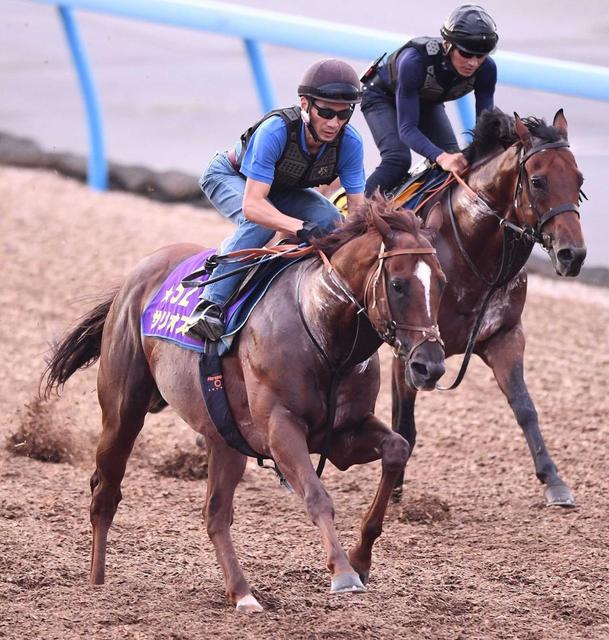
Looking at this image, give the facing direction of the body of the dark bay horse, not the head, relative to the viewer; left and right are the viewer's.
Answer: facing the viewer and to the right of the viewer

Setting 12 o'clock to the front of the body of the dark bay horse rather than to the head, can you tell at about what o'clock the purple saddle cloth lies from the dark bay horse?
The purple saddle cloth is roughly at 3 o'clock from the dark bay horse.

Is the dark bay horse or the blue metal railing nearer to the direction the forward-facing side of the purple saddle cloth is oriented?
the dark bay horse

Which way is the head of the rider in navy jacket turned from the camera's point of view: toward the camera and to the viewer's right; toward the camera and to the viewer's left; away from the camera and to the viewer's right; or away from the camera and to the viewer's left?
toward the camera and to the viewer's right

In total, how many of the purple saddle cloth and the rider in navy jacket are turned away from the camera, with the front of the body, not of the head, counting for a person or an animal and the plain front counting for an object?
0

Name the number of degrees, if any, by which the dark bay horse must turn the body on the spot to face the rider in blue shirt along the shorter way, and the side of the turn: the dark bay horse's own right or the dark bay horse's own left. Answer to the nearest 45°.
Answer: approximately 90° to the dark bay horse's own right

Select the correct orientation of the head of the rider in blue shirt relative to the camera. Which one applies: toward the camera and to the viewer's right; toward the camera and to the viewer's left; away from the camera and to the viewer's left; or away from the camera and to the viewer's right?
toward the camera and to the viewer's right

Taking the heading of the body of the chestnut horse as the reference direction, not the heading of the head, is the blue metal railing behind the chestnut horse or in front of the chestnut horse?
behind

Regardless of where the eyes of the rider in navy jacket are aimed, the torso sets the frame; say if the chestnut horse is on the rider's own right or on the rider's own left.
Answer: on the rider's own right

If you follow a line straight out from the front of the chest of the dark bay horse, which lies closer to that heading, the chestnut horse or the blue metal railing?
the chestnut horse
